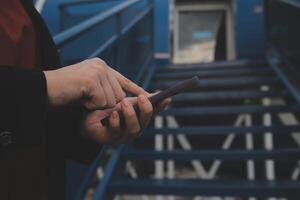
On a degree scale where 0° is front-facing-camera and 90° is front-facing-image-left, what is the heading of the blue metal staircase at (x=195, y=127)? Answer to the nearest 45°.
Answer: approximately 0°
